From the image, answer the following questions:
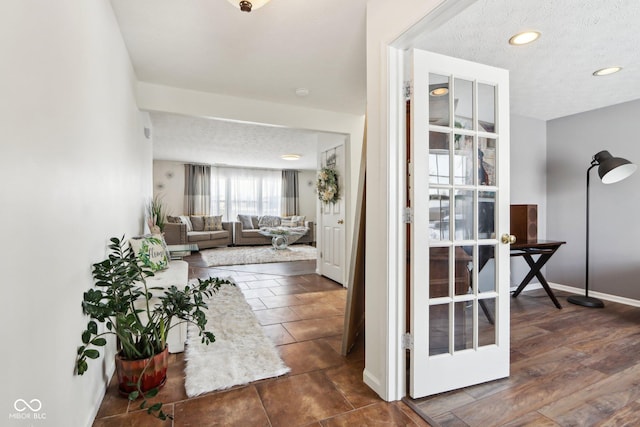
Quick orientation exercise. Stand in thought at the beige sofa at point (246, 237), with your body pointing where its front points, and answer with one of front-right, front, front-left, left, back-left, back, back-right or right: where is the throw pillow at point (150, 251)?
front

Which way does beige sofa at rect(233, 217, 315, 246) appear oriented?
toward the camera

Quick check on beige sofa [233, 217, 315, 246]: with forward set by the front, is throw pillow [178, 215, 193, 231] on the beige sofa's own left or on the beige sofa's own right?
on the beige sofa's own right

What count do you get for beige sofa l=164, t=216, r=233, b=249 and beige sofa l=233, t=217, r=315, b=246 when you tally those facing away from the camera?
0

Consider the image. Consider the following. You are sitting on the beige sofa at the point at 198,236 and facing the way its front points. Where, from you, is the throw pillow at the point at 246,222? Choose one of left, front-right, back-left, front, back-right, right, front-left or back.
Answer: left

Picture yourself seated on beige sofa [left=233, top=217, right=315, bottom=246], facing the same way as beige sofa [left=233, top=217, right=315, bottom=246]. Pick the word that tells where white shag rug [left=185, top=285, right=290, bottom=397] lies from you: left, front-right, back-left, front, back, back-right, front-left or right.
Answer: front

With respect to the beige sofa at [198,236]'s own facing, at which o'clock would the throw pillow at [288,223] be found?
The throw pillow is roughly at 10 o'clock from the beige sofa.

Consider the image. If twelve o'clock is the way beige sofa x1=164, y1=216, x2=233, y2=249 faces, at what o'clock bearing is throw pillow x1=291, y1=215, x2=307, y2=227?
The throw pillow is roughly at 10 o'clock from the beige sofa.

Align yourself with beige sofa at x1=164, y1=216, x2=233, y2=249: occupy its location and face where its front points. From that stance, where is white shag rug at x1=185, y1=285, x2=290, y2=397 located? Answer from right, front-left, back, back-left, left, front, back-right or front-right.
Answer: front-right

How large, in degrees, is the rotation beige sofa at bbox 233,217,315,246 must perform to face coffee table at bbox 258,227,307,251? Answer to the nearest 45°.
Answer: approximately 45° to its left

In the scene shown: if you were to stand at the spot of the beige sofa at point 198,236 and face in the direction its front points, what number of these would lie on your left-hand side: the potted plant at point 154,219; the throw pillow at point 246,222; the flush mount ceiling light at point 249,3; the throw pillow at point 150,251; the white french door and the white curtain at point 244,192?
2

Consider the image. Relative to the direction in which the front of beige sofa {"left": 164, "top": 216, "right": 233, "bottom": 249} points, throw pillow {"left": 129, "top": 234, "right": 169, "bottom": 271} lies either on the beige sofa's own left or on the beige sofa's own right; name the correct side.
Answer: on the beige sofa's own right

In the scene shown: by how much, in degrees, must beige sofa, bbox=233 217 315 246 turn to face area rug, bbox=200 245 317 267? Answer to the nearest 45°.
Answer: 0° — it already faces it

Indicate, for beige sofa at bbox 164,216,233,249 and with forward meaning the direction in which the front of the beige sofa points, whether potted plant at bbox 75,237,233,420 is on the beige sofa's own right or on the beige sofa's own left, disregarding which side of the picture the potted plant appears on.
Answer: on the beige sofa's own right
